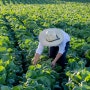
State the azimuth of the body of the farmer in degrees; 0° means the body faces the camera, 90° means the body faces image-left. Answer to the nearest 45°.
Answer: approximately 45°

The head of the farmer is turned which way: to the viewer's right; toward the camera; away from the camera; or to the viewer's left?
toward the camera
